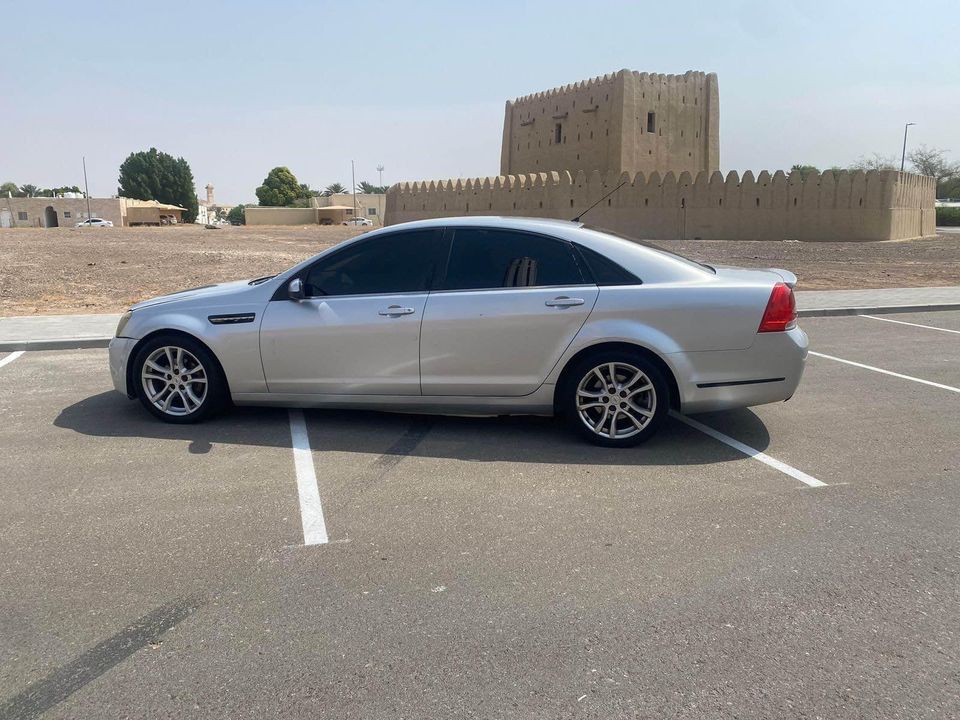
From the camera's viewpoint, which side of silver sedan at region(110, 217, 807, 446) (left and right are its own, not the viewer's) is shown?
left

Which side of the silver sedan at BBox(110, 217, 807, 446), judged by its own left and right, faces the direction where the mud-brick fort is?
right
